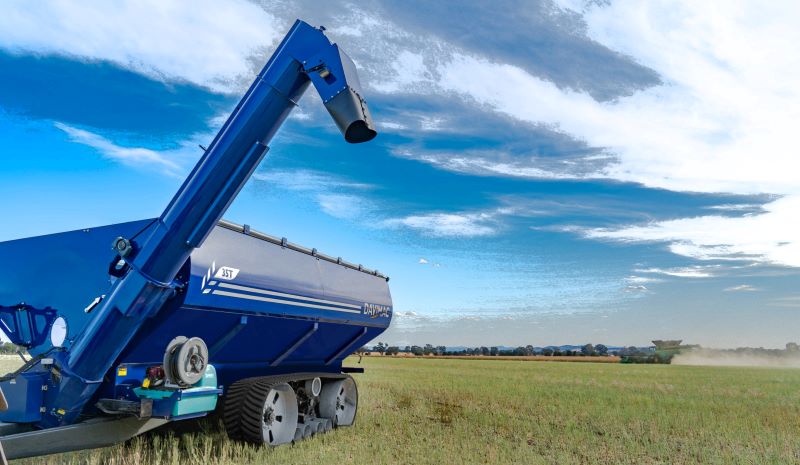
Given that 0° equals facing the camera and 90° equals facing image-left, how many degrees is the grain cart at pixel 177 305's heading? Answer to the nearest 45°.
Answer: approximately 45°
